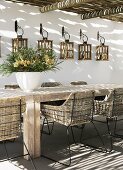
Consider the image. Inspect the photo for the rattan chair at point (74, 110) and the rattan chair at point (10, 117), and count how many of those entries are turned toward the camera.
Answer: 0

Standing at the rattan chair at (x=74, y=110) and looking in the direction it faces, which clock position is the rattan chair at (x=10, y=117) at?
the rattan chair at (x=10, y=117) is roughly at 9 o'clock from the rattan chair at (x=74, y=110).

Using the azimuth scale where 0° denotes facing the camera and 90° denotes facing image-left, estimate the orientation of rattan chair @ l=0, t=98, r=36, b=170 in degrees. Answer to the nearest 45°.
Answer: approximately 135°

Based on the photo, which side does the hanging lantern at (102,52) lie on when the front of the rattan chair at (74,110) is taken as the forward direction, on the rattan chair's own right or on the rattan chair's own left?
on the rattan chair's own right

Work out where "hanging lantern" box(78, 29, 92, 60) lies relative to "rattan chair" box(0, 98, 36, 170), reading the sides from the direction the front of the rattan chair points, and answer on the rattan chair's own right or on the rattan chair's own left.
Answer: on the rattan chair's own right

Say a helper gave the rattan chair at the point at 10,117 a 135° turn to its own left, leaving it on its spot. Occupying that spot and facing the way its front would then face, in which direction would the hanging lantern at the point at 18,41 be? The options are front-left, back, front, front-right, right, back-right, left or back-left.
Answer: back

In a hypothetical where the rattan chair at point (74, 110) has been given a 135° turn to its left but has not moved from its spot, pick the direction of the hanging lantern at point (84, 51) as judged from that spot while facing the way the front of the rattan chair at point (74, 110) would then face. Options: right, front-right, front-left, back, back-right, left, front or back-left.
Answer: back

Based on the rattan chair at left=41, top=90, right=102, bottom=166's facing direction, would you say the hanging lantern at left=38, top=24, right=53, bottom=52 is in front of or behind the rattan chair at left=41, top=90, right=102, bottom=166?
in front

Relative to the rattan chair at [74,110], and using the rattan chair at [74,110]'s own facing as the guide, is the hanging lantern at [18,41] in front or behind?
in front

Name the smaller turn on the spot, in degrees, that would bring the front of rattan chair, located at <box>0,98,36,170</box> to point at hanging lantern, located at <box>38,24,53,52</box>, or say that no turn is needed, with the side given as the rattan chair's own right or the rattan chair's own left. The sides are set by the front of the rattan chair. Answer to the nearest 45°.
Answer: approximately 45° to the rattan chair's own right

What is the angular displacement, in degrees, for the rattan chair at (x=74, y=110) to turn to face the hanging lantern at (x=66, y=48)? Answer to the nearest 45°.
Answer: approximately 45° to its right

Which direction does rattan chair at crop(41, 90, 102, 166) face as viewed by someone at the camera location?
facing away from the viewer and to the left of the viewer

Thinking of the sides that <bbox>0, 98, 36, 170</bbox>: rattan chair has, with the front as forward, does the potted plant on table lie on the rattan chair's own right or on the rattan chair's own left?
on the rattan chair's own right
